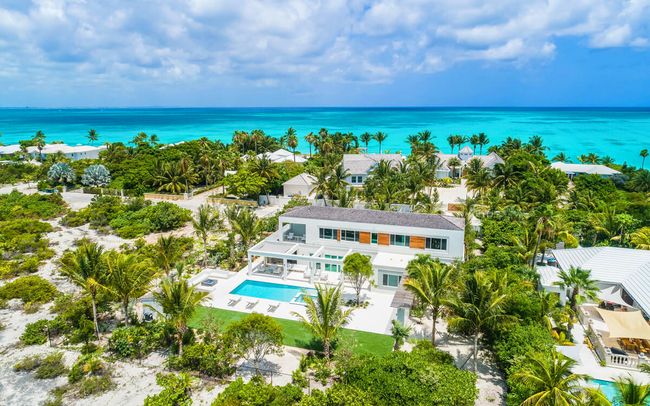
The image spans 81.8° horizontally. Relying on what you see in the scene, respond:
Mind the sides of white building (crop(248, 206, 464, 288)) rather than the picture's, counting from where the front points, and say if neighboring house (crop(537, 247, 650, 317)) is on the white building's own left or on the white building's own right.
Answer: on the white building's own left

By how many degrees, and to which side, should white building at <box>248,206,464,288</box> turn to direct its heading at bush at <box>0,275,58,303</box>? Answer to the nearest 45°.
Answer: approximately 90° to its right

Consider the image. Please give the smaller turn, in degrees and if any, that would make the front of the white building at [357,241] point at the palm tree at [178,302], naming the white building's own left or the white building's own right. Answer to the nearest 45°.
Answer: approximately 45° to the white building's own right

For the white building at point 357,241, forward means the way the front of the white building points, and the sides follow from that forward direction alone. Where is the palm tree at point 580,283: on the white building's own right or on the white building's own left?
on the white building's own left

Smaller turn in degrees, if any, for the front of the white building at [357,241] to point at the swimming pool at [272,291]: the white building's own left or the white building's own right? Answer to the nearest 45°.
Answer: approximately 45° to the white building's own right

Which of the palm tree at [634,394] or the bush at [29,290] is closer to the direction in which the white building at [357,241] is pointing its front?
the palm tree

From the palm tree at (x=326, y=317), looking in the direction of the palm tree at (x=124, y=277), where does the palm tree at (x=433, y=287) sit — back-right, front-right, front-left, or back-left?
back-right

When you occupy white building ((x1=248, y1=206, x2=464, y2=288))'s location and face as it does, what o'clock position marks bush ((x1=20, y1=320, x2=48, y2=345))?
The bush is roughly at 2 o'clock from the white building.

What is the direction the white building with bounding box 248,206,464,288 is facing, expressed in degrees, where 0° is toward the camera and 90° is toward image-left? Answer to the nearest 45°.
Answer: approximately 0°
